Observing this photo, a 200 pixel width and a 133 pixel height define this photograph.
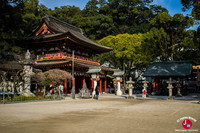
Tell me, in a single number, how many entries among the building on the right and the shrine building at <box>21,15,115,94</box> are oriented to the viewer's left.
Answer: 0

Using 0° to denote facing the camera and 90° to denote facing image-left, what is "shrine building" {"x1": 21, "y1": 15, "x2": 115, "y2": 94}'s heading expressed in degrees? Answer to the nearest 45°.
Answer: approximately 315°

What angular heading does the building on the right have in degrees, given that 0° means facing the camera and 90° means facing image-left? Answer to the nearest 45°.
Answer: approximately 0°

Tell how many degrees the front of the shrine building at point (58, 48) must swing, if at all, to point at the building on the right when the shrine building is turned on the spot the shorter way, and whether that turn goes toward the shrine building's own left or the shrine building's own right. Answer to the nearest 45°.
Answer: approximately 45° to the shrine building's own left
